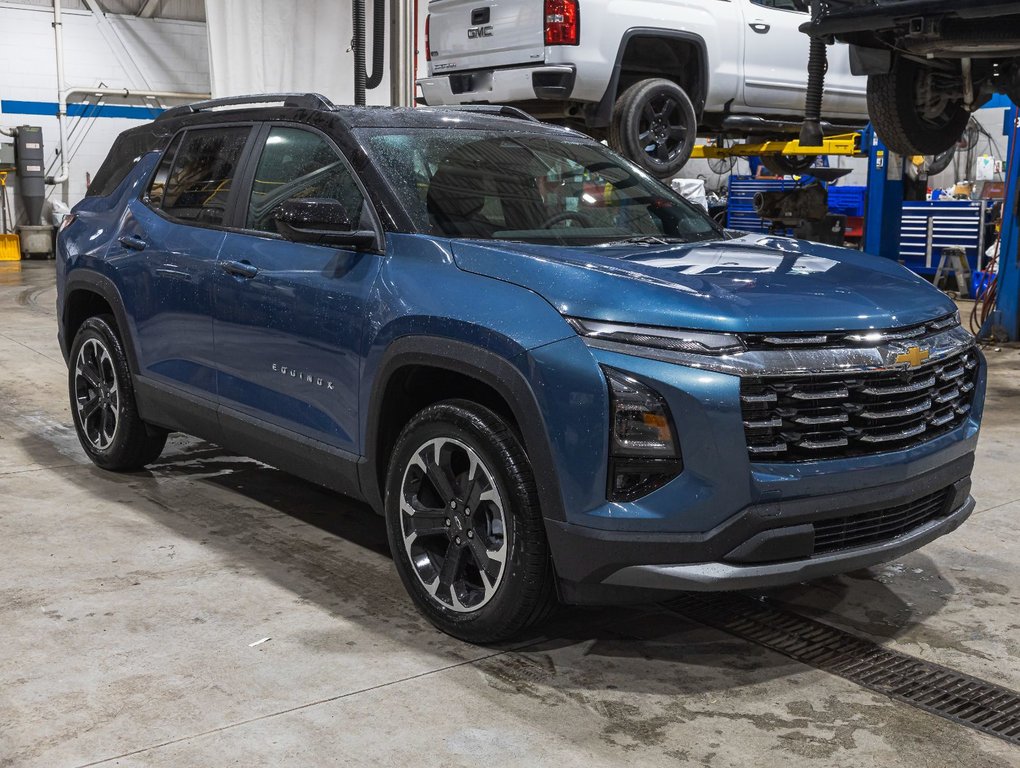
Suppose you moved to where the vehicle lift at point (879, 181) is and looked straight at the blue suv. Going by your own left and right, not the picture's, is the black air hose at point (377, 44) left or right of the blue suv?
right

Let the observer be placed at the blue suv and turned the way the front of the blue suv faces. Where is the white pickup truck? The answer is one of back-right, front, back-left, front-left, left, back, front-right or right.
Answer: back-left

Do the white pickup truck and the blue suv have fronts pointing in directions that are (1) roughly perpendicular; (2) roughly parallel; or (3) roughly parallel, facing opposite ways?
roughly perpendicular

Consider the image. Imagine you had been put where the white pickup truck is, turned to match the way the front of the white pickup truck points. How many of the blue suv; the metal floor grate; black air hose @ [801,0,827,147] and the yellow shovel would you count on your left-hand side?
1

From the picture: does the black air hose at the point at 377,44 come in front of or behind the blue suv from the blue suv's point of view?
behind

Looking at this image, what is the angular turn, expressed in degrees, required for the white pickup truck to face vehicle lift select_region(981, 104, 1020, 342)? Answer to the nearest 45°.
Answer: approximately 45° to its right

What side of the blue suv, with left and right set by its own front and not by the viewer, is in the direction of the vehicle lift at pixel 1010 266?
left

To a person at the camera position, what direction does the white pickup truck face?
facing away from the viewer and to the right of the viewer

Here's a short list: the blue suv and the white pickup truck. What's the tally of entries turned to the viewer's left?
0

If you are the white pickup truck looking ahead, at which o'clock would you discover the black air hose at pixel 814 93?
The black air hose is roughly at 3 o'clock from the white pickup truck.

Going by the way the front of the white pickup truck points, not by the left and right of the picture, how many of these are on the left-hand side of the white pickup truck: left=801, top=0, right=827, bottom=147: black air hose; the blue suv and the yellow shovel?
1

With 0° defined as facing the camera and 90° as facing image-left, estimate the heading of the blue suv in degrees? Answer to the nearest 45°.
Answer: approximately 315°
